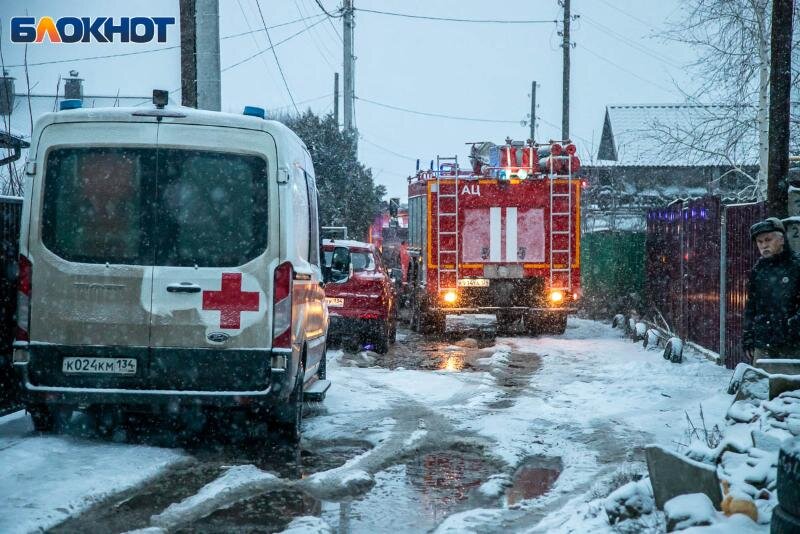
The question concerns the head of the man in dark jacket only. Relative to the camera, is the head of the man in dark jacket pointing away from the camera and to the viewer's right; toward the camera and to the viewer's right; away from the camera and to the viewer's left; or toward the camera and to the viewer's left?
toward the camera and to the viewer's left

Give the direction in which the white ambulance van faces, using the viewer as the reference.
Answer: facing away from the viewer

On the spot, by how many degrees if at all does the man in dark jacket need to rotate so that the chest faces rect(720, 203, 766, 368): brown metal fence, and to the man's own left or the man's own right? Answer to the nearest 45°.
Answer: approximately 135° to the man's own right

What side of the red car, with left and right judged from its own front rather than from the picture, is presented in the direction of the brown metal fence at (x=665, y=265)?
right

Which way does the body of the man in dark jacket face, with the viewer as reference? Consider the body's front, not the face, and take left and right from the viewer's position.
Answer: facing the viewer and to the left of the viewer

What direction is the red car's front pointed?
away from the camera

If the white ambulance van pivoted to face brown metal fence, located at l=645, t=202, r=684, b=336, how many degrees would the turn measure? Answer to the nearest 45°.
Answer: approximately 45° to its right

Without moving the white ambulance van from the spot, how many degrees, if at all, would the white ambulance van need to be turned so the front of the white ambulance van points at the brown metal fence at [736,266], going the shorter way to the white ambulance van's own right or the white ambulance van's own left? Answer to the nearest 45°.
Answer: approximately 45° to the white ambulance van's own right

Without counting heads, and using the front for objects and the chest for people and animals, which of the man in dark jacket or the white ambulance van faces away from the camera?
the white ambulance van
